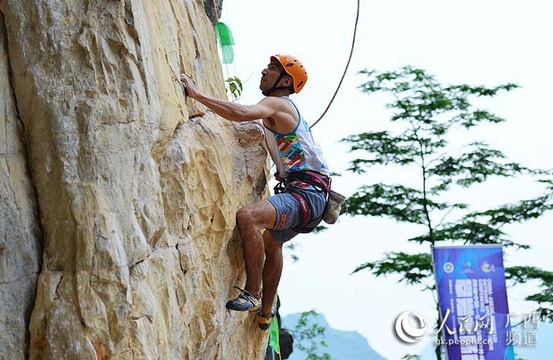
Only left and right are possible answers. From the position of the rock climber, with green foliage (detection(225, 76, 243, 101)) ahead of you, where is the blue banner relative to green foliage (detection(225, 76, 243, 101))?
right

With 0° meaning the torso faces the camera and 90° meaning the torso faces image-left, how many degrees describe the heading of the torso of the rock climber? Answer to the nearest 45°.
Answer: approximately 90°

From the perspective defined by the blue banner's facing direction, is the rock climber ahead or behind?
ahead

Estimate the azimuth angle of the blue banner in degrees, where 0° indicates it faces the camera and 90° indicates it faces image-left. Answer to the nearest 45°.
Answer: approximately 0°

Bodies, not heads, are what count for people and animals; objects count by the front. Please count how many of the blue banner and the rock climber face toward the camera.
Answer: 1

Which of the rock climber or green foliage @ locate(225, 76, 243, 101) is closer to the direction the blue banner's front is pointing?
the rock climber

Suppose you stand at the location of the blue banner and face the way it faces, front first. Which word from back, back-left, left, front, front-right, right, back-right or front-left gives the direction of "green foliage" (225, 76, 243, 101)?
front-right

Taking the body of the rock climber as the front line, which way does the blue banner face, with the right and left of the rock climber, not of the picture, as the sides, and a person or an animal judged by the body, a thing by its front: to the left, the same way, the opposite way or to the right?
to the left

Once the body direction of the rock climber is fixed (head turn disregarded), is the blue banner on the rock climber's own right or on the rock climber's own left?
on the rock climber's own right

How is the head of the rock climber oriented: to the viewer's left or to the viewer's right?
to the viewer's left

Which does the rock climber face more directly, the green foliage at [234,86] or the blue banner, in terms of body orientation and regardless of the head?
the green foliage
